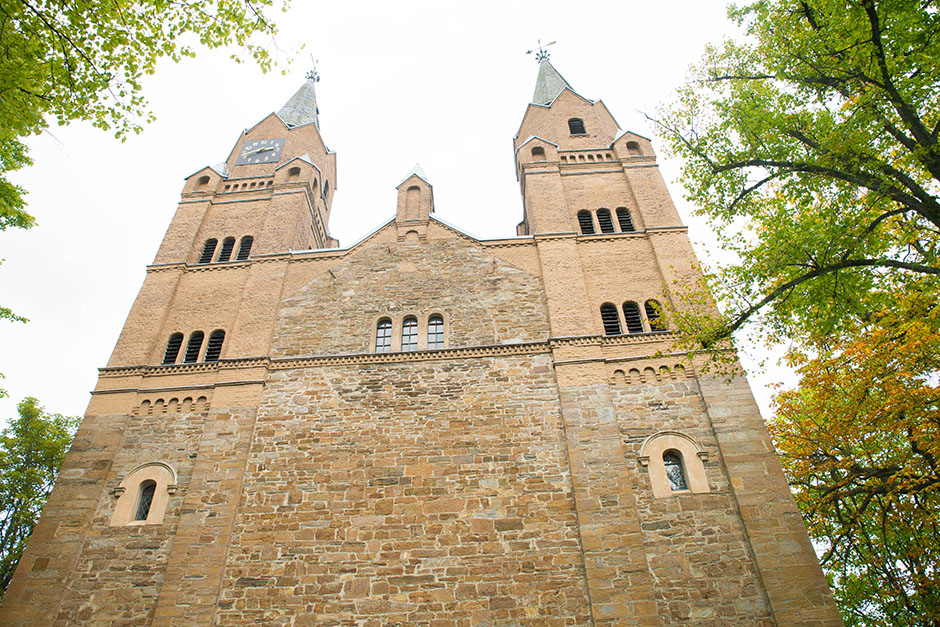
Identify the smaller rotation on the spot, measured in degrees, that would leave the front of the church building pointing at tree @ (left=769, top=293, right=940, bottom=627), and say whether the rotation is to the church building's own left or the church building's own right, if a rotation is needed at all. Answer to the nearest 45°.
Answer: approximately 90° to the church building's own left

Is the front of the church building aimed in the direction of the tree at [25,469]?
no

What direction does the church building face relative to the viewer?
toward the camera

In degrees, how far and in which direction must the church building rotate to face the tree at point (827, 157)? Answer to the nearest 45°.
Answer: approximately 45° to its left
